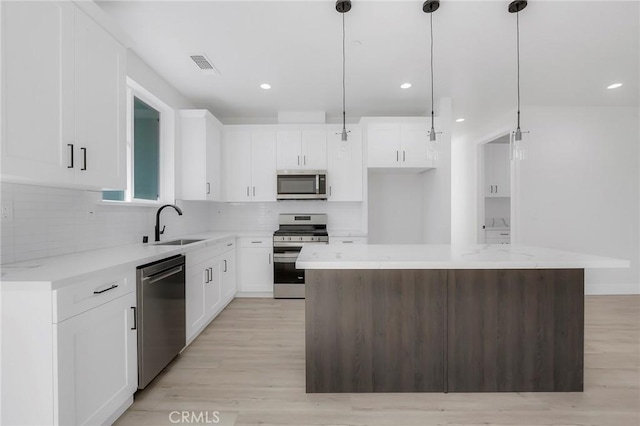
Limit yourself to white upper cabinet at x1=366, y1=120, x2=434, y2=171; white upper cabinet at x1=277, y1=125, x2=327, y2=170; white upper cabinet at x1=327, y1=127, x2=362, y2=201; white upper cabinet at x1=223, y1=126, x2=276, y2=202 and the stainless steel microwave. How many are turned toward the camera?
5

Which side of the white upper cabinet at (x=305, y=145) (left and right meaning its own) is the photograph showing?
front

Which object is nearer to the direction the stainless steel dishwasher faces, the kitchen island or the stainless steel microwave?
the kitchen island

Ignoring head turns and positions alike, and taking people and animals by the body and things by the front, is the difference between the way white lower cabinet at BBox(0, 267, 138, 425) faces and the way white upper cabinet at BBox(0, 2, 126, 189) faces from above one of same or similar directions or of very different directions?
same or similar directions

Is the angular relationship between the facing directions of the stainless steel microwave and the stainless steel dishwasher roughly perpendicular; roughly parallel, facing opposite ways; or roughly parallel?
roughly perpendicular

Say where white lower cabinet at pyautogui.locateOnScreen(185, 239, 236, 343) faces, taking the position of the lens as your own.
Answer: facing the viewer and to the right of the viewer

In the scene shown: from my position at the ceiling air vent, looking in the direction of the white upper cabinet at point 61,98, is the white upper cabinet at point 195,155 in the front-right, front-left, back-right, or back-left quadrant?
back-right

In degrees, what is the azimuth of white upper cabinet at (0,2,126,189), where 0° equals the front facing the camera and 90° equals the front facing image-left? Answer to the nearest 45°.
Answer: approximately 315°

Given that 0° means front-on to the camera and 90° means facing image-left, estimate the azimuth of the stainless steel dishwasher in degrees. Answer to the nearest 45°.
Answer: approximately 315°

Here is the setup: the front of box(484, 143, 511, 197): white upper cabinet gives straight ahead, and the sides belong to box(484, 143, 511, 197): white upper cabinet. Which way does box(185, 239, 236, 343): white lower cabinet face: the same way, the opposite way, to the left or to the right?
to the left

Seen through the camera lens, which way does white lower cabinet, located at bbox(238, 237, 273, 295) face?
facing the viewer

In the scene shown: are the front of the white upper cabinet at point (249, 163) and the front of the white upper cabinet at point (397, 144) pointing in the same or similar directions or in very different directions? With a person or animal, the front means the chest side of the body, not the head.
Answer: same or similar directions

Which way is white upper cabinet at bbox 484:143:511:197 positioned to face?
toward the camera

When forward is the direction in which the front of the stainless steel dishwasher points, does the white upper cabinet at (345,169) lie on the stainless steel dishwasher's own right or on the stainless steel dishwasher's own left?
on the stainless steel dishwasher's own left
